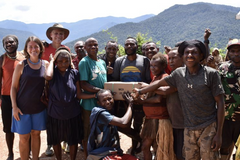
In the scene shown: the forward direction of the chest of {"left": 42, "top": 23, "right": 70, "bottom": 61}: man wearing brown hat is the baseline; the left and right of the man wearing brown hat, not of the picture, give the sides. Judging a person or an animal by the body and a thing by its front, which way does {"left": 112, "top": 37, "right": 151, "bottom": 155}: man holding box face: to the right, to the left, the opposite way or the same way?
the same way

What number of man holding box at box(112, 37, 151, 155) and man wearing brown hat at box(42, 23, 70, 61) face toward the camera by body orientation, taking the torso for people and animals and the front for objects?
2

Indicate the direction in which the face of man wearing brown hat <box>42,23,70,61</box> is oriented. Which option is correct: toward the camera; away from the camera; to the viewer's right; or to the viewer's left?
toward the camera

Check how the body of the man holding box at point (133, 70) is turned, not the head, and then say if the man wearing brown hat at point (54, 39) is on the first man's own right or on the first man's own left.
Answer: on the first man's own right

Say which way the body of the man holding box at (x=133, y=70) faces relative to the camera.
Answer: toward the camera

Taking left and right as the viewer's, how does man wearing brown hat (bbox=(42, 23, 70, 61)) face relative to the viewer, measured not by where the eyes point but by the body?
facing the viewer

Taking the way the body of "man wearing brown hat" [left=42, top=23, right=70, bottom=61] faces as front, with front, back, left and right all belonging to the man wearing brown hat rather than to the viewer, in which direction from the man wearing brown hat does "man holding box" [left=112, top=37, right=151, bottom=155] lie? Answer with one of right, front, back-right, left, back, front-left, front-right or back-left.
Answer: front-left
